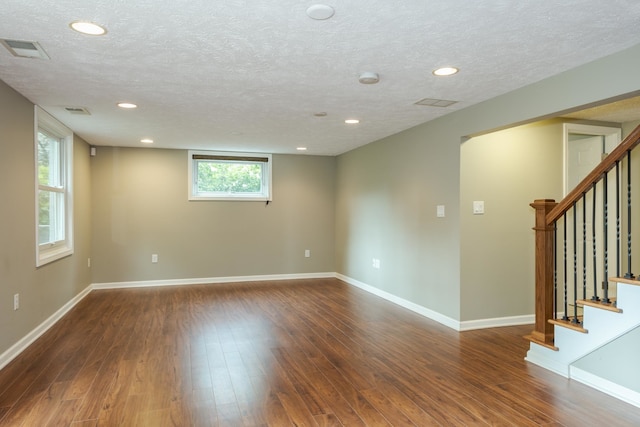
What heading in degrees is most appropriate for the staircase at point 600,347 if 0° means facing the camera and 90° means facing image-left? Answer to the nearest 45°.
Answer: approximately 135°

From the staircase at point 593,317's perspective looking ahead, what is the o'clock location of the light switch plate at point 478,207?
The light switch plate is roughly at 12 o'clock from the staircase.

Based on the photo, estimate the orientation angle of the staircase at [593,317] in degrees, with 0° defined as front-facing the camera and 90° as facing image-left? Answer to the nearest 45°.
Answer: approximately 135°

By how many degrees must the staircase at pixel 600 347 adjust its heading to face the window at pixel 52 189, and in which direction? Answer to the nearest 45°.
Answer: approximately 45° to its left
